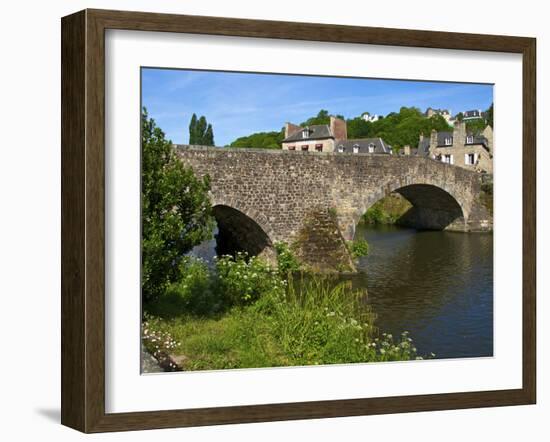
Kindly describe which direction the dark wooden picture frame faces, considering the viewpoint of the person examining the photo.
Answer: facing the viewer and to the right of the viewer
